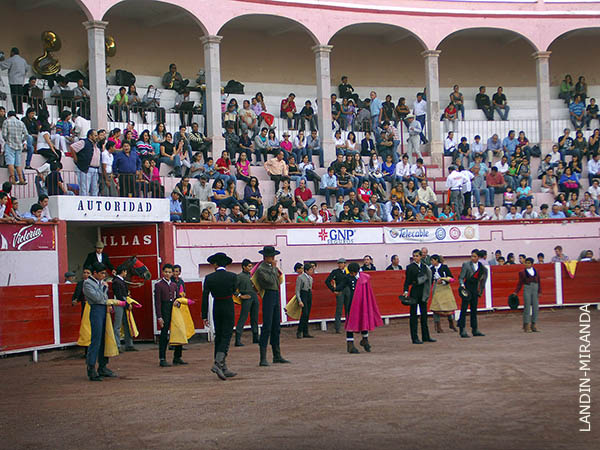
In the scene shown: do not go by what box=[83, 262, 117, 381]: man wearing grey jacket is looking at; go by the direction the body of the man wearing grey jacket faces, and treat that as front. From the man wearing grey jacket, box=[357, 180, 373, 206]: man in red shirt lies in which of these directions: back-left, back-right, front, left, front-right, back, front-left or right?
left

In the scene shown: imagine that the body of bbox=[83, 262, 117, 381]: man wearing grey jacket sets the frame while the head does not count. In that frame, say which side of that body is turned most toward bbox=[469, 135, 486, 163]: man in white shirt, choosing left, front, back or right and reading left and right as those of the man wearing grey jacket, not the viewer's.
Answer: left

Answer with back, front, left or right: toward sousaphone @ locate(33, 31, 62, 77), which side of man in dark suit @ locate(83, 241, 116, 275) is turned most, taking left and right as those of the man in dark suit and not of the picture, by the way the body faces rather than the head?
back

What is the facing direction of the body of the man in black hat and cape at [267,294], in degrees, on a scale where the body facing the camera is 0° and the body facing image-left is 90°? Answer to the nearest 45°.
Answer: approximately 315°

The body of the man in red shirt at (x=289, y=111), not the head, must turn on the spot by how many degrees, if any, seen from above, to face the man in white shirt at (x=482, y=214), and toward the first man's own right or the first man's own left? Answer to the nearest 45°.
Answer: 0° — they already face them

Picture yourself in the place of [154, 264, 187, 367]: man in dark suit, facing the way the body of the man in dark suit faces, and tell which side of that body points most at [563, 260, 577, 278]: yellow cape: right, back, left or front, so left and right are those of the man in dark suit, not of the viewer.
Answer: left
